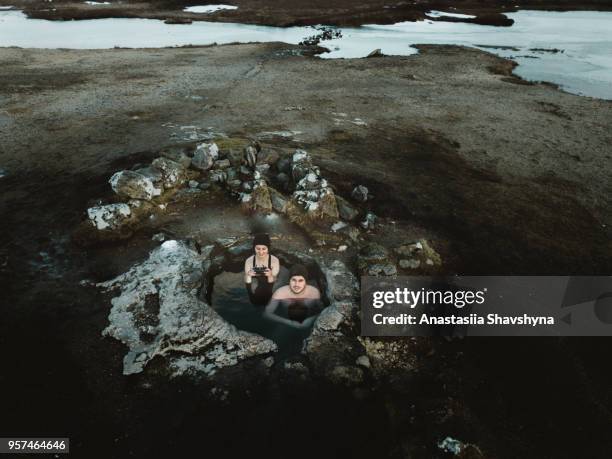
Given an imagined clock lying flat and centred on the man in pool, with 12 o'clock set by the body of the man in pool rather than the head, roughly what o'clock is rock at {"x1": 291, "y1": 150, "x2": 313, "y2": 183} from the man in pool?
The rock is roughly at 6 o'clock from the man in pool.

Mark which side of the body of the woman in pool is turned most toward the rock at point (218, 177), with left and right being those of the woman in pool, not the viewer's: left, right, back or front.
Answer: back

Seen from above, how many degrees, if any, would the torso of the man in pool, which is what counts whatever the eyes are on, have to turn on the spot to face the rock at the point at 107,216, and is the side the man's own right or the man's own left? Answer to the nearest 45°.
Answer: approximately 135° to the man's own right

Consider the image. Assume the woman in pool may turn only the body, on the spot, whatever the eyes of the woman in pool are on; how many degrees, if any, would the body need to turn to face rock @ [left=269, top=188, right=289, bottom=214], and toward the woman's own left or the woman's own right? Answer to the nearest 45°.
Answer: approximately 180°

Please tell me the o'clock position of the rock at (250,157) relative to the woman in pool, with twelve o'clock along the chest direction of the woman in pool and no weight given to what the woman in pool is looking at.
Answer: The rock is roughly at 6 o'clock from the woman in pool.

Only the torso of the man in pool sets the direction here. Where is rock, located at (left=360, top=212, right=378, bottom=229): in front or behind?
behind

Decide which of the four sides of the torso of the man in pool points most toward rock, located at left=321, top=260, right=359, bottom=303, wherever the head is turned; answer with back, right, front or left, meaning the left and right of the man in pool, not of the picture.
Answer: left

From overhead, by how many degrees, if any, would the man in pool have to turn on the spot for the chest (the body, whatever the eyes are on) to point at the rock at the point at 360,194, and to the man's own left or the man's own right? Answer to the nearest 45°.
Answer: approximately 135° to the man's own left

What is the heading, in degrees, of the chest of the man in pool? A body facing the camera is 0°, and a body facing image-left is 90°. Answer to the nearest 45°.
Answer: approximately 0°

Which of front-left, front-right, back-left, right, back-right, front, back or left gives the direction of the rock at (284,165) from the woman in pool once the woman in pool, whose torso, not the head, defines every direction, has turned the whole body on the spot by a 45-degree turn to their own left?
back-left

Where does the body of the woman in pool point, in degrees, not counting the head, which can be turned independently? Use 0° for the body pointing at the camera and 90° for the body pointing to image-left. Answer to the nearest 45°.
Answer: approximately 0°

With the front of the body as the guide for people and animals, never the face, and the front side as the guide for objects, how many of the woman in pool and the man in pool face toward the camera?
2
